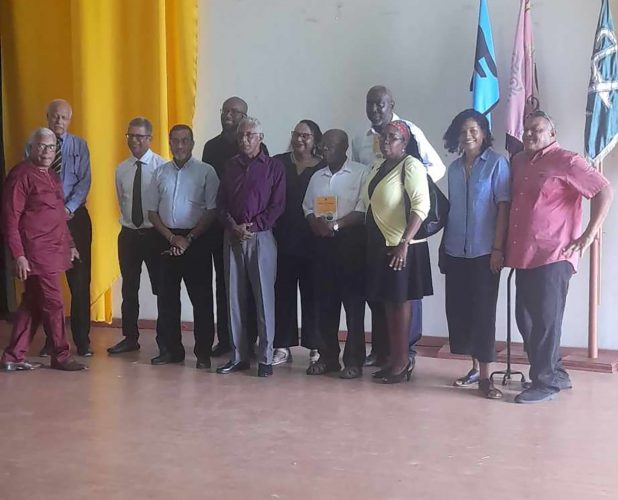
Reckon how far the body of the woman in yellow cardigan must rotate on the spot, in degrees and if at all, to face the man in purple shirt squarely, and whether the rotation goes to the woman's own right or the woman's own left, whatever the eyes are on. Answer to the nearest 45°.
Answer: approximately 45° to the woman's own right

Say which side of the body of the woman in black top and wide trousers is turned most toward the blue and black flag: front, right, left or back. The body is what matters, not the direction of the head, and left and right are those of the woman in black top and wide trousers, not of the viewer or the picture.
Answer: left

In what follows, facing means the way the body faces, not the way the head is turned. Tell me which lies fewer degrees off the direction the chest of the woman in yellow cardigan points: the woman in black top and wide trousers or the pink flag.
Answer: the woman in black top and wide trousers

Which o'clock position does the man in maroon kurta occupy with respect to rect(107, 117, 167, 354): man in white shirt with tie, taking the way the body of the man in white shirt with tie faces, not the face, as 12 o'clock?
The man in maroon kurta is roughly at 2 o'clock from the man in white shirt with tie.

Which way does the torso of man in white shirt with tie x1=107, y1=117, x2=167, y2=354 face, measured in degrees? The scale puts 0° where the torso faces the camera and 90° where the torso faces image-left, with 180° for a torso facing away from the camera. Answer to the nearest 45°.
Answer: approximately 0°

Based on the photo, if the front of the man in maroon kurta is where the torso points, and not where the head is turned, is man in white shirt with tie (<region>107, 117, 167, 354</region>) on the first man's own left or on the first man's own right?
on the first man's own left

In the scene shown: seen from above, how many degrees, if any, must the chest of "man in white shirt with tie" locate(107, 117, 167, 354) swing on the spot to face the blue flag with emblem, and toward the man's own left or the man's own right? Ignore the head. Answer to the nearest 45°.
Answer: approximately 90° to the man's own left
